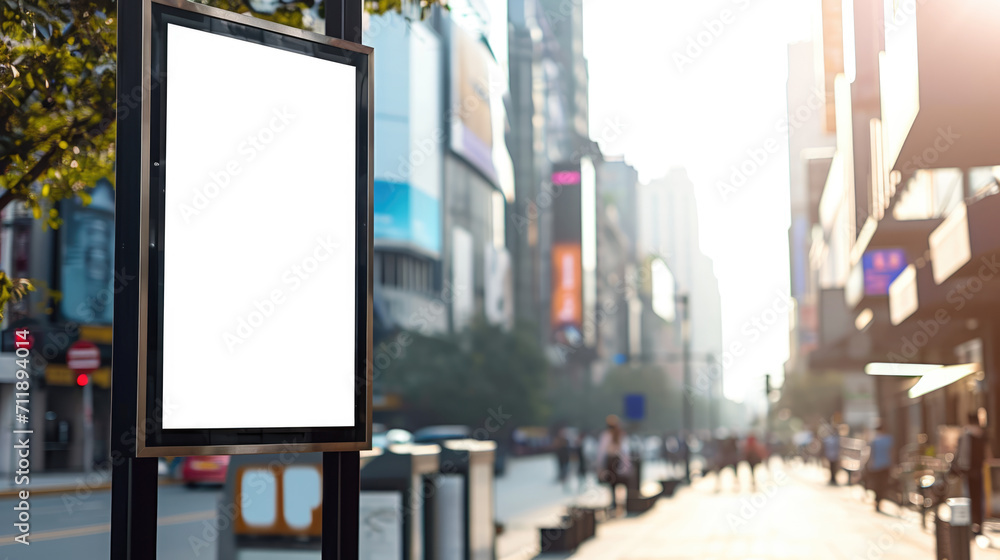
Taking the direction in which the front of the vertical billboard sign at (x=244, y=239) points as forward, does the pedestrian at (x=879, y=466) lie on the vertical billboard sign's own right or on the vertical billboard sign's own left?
on the vertical billboard sign's own left

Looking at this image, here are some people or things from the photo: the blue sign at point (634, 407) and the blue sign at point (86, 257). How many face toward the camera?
2

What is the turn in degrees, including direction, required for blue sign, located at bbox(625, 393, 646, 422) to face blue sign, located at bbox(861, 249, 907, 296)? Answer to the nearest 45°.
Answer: approximately 45° to its left

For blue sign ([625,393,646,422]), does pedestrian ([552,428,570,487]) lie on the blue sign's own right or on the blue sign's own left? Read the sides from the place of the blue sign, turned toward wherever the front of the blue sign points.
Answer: on the blue sign's own right

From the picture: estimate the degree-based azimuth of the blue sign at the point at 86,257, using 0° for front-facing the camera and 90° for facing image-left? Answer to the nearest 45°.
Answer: approximately 0°

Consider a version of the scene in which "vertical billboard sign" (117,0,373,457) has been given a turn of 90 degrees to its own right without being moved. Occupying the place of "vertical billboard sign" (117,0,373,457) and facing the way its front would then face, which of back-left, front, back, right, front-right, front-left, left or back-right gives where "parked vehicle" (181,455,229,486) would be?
back-right

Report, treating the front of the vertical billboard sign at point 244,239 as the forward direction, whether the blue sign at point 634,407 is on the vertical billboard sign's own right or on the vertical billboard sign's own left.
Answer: on the vertical billboard sign's own left

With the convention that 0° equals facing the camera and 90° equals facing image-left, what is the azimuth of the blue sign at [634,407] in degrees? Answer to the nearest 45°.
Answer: approximately 0°
